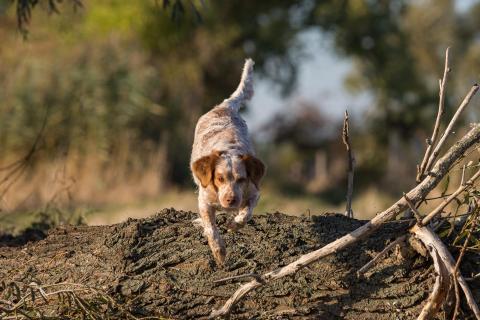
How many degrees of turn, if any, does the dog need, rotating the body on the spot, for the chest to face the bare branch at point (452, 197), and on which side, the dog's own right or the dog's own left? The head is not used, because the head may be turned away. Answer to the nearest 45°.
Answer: approximately 90° to the dog's own left

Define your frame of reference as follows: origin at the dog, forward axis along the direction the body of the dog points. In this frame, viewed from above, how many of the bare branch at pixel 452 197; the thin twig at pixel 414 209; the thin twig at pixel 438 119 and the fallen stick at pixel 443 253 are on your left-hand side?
4

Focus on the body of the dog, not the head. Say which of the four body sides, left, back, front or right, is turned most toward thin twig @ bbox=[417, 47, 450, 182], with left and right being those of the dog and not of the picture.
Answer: left

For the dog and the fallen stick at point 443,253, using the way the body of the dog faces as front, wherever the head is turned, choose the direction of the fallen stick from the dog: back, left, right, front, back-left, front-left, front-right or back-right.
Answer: left

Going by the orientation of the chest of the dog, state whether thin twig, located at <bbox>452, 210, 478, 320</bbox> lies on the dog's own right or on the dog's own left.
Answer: on the dog's own left

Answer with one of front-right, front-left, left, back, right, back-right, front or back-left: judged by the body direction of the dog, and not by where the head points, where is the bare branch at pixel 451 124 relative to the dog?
left

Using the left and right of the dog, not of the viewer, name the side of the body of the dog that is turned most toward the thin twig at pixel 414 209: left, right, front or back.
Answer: left

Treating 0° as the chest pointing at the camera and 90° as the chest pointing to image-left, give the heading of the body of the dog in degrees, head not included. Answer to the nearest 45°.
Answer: approximately 0°
